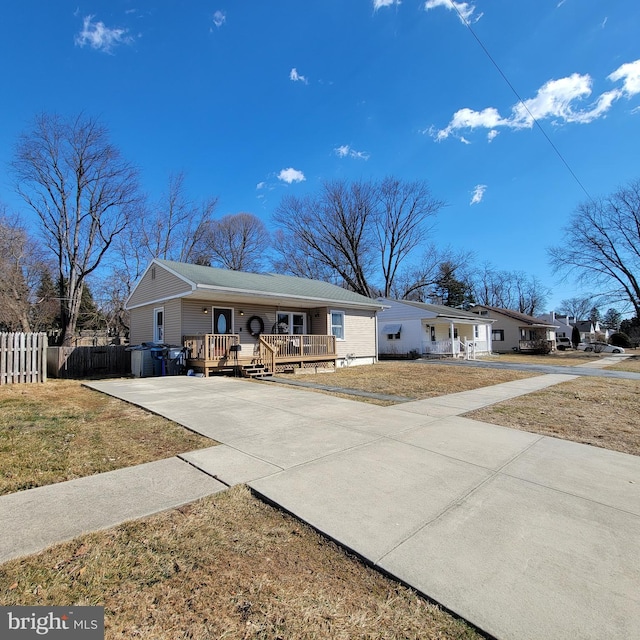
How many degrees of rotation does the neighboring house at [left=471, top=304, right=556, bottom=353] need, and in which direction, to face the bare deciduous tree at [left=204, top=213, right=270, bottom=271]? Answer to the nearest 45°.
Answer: approximately 90° to its right

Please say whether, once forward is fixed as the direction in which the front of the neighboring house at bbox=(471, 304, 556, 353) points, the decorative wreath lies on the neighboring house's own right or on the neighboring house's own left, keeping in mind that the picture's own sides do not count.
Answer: on the neighboring house's own right

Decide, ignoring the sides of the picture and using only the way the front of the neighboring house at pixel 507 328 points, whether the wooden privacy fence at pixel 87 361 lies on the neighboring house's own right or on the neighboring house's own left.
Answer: on the neighboring house's own right

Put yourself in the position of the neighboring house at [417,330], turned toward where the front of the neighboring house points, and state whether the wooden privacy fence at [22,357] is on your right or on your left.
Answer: on your right

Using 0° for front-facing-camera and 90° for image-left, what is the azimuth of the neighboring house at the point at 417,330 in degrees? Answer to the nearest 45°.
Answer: approximately 315°

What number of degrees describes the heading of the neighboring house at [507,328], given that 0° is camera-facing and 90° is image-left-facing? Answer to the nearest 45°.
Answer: approximately 315°

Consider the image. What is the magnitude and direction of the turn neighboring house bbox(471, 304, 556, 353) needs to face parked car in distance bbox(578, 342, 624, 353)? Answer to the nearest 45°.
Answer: approximately 45° to its left
